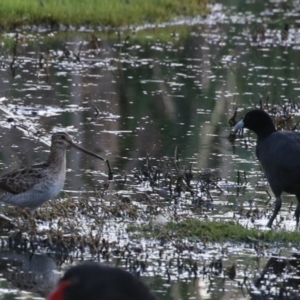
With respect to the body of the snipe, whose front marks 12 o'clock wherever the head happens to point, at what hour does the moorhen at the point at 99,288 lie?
The moorhen is roughly at 3 o'clock from the snipe.

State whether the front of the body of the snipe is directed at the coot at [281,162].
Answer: yes

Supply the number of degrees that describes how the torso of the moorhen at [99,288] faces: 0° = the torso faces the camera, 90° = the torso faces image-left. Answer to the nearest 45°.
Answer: approximately 90°

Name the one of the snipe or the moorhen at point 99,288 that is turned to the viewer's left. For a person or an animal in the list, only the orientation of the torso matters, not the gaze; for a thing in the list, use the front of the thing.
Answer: the moorhen

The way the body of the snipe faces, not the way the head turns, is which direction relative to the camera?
to the viewer's right

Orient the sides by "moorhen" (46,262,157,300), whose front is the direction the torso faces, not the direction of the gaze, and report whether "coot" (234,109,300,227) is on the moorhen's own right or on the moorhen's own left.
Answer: on the moorhen's own right

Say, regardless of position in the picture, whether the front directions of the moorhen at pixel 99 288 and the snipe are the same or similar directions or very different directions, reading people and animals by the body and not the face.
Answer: very different directions

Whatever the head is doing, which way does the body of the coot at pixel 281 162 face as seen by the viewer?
to the viewer's left
